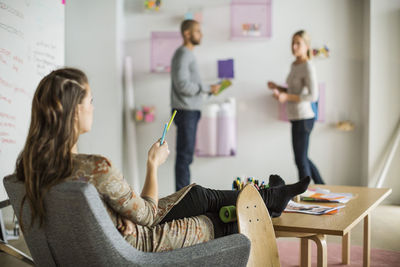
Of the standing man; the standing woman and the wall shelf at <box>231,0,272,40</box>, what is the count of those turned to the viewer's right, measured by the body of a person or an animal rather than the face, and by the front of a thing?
1

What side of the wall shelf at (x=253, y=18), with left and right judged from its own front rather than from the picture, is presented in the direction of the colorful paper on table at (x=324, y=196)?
front

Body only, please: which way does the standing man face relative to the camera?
to the viewer's right

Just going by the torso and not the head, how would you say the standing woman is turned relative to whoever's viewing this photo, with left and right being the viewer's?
facing to the left of the viewer

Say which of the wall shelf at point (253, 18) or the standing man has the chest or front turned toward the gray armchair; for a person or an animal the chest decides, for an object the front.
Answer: the wall shelf

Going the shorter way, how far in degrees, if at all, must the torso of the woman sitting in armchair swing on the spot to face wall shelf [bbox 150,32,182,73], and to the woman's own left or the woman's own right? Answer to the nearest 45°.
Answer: approximately 45° to the woman's own left

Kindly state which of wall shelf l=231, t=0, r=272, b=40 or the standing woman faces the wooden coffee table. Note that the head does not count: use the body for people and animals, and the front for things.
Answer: the wall shelf

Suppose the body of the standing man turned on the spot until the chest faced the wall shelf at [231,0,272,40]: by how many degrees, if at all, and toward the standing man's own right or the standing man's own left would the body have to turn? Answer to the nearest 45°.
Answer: approximately 45° to the standing man's own left

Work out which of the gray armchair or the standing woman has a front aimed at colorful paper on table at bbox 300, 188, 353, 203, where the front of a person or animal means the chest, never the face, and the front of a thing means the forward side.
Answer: the gray armchair

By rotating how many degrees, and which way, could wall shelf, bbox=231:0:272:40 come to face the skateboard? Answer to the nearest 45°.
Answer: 0° — it already faces it

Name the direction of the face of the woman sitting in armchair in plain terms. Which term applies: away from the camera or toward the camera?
away from the camera

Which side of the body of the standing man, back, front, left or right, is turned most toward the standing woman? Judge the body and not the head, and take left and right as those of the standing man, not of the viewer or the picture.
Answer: front

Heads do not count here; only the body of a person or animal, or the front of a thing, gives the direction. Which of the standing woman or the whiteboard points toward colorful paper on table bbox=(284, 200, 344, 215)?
the whiteboard
